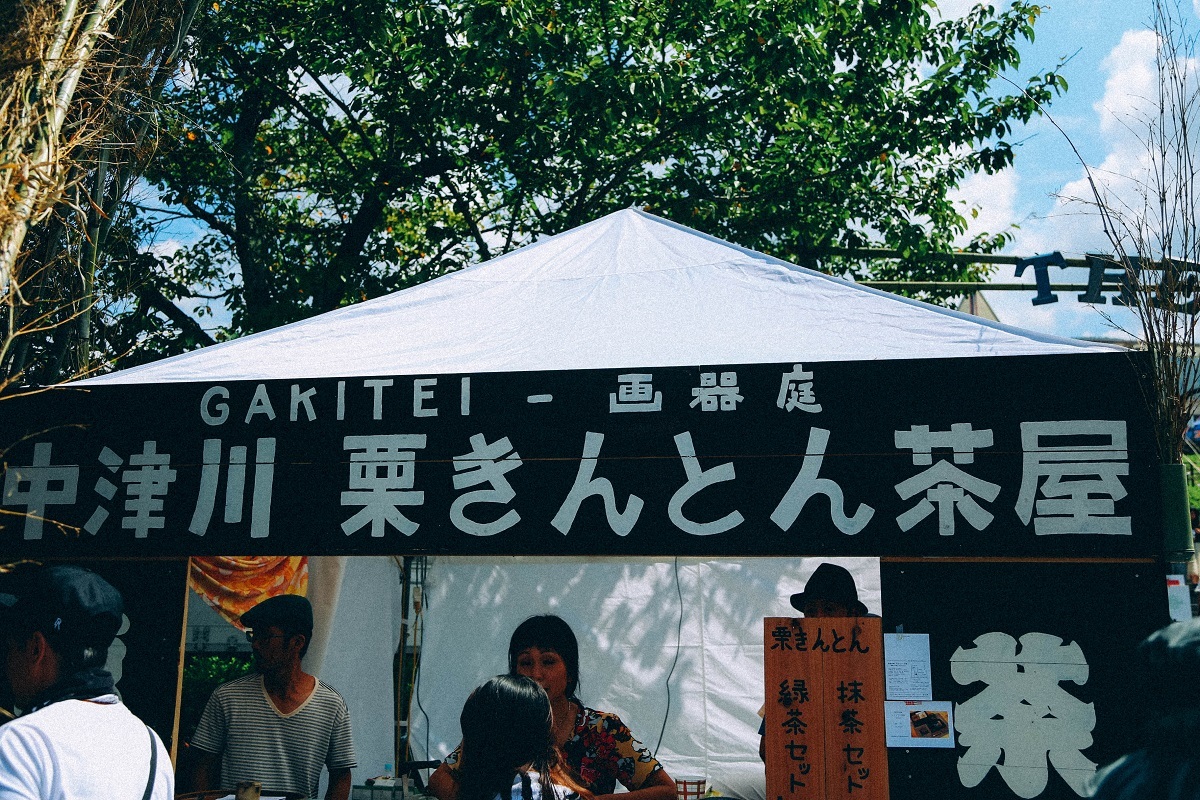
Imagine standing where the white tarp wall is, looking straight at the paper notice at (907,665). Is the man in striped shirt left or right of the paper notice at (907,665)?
right

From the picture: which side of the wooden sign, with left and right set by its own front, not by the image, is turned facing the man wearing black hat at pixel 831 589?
back

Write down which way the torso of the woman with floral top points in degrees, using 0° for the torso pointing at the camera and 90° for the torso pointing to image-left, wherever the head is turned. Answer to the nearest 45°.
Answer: approximately 0°

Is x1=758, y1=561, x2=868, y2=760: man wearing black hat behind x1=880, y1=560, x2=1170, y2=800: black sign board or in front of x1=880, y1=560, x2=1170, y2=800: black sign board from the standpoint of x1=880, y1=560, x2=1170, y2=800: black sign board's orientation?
behind

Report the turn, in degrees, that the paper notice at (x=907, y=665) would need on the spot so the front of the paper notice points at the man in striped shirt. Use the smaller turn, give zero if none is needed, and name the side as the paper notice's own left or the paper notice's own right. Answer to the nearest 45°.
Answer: approximately 90° to the paper notice's own right

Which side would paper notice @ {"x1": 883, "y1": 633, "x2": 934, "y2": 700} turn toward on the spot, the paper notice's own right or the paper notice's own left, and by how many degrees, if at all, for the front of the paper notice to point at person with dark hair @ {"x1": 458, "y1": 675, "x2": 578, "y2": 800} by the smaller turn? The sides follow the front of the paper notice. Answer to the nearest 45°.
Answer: approximately 45° to the paper notice's own right

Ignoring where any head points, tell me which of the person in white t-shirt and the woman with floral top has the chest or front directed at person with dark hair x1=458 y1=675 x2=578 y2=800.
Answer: the woman with floral top
